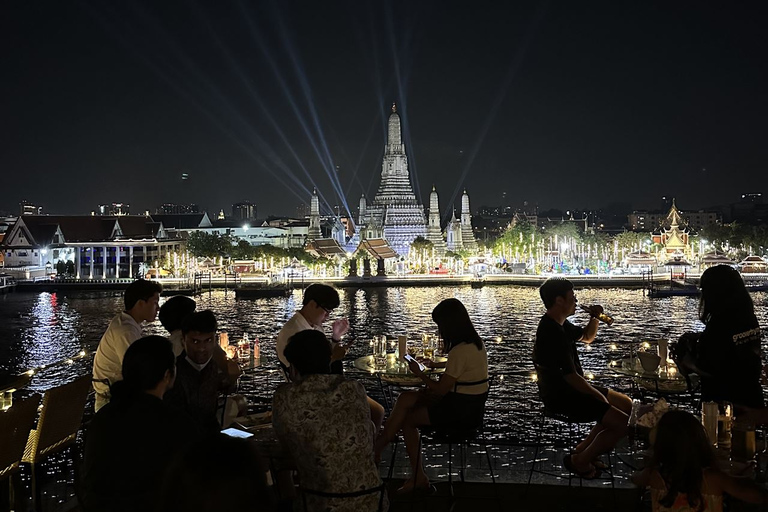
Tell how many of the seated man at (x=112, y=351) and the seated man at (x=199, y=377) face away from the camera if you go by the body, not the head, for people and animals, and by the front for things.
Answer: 0

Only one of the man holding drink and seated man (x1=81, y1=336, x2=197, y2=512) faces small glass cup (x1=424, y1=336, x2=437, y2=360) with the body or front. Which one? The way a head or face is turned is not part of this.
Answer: the seated man

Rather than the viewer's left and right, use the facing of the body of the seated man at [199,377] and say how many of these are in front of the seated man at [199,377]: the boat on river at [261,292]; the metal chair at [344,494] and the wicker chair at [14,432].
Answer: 1

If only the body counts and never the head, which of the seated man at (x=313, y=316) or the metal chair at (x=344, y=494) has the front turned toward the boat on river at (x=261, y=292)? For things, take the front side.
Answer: the metal chair

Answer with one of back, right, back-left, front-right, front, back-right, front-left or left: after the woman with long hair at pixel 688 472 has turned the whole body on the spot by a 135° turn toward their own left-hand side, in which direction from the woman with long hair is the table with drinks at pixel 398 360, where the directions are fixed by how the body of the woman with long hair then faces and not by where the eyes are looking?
right

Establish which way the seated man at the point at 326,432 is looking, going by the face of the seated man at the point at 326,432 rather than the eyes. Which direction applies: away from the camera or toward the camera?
away from the camera

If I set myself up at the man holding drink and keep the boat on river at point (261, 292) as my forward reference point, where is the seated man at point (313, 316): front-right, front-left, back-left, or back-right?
front-left

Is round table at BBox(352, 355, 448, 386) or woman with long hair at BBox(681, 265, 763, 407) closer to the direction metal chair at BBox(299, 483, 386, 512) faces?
the round table

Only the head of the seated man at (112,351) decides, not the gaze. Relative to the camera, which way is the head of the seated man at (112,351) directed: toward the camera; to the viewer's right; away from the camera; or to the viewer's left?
to the viewer's right

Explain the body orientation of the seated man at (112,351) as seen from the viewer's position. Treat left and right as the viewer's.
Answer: facing to the right of the viewer

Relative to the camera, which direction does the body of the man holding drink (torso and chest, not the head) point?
to the viewer's right

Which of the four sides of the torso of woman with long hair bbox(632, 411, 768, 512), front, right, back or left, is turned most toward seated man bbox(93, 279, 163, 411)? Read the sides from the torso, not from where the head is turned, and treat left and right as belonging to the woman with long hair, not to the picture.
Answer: left

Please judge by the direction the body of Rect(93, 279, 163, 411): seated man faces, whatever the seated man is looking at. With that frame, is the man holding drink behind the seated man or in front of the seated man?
in front

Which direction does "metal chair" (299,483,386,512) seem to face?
away from the camera
